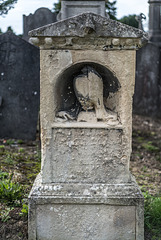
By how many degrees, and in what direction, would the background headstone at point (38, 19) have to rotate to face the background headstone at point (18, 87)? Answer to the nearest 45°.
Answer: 0° — it already faces it

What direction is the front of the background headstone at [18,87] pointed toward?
toward the camera

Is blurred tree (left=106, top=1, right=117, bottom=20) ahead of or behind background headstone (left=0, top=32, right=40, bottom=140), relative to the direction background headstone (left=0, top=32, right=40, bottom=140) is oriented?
behind

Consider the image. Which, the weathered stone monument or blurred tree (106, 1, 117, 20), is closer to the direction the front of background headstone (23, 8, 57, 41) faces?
the weathered stone monument

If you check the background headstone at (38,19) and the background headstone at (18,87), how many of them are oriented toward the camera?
2

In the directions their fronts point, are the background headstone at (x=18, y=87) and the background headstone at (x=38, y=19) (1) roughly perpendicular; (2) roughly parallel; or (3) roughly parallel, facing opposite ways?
roughly parallel

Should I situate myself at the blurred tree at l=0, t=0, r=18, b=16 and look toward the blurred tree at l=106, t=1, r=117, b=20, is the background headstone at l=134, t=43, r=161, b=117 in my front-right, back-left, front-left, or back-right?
front-right

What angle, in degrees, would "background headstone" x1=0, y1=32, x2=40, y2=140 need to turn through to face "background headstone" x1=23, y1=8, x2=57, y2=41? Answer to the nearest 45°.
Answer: approximately 180°
